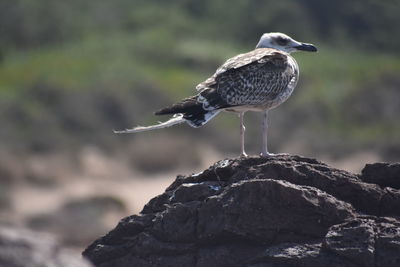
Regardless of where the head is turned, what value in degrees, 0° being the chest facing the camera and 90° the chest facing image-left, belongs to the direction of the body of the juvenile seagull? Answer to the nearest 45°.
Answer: approximately 270°
